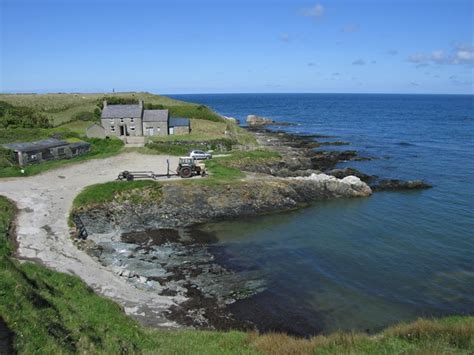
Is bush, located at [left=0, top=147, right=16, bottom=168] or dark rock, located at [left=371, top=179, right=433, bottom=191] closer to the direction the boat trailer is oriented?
the dark rock

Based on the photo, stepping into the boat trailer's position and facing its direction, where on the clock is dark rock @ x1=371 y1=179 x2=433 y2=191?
The dark rock is roughly at 12 o'clock from the boat trailer.

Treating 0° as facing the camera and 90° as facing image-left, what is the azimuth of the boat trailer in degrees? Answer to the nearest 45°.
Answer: approximately 270°

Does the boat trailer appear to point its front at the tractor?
yes

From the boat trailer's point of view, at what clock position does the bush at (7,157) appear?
The bush is roughly at 7 o'clock from the boat trailer.

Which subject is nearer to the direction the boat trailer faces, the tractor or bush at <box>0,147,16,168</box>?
the tractor

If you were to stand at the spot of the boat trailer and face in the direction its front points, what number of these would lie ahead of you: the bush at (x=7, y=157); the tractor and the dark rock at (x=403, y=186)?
2

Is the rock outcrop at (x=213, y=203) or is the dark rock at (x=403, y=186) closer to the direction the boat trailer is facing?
the dark rock

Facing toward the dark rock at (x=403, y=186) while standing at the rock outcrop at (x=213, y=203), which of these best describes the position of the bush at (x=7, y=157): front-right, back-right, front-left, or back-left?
back-left

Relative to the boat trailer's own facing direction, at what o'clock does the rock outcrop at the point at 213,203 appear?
The rock outcrop is roughly at 1 o'clock from the boat trailer.
